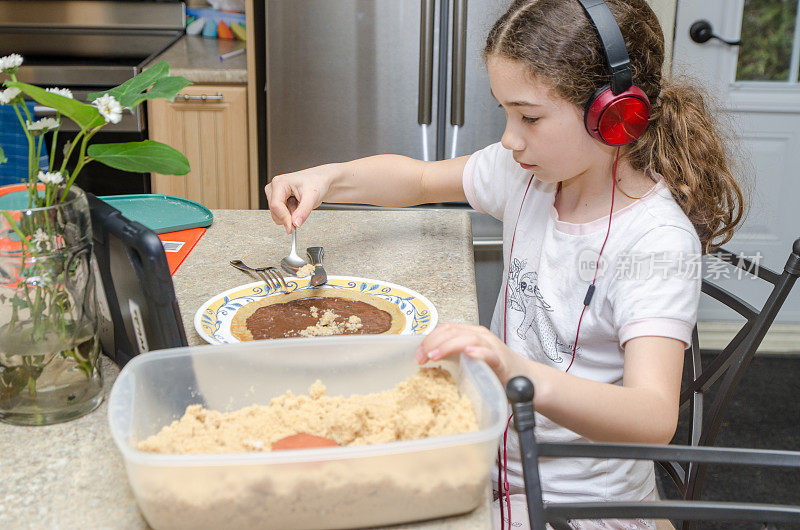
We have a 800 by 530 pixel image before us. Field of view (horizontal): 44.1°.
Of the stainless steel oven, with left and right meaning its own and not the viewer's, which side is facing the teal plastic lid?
front

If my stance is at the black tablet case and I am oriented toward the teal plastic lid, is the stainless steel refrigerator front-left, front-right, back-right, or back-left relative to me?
front-right

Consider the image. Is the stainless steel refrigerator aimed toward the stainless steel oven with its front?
no

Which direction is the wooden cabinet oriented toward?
toward the camera

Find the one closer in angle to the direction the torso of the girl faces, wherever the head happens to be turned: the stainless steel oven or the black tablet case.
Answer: the black tablet case

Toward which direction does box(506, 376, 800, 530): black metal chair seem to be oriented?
away from the camera

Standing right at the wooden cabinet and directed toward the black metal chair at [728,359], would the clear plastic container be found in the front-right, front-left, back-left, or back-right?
front-right

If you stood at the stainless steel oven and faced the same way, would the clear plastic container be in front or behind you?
in front

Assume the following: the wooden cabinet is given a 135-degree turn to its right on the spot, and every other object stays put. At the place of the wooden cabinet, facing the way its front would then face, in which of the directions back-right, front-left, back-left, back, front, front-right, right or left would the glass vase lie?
back-left

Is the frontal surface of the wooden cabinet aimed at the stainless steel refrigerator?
no

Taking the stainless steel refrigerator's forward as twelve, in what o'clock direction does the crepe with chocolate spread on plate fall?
The crepe with chocolate spread on plate is roughly at 12 o'clock from the stainless steel refrigerator.

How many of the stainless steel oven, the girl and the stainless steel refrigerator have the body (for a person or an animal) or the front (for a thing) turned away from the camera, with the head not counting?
0

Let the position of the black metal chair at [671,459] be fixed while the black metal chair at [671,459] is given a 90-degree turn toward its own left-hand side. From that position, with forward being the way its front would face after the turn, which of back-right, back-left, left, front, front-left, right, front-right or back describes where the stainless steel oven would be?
front-right

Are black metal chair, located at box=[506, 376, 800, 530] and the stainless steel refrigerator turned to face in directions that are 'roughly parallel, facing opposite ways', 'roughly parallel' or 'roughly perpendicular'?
roughly parallel, facing opposite ways

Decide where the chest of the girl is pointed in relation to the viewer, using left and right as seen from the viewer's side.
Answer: facing the viewer and to the left of the viewer

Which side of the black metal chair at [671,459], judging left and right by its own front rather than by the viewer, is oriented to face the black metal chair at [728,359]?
front

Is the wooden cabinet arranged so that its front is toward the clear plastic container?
yes

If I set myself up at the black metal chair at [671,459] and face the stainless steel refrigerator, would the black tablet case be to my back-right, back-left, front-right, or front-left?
front-left

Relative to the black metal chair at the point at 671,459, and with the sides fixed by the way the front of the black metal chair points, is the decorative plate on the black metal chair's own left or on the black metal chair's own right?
on the black metal chair's own left

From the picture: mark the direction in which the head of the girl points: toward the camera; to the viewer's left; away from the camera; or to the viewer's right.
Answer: to the viewer's left
